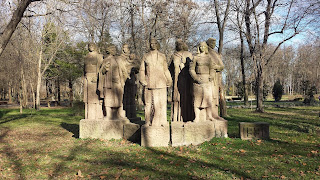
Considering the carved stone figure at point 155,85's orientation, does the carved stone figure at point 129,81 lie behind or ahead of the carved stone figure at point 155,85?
behind

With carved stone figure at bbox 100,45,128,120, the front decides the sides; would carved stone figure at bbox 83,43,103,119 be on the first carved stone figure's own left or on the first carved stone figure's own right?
on the first carved stone figure's own right

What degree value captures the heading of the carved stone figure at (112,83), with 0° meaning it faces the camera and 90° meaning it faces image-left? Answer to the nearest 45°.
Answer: approximately 45°

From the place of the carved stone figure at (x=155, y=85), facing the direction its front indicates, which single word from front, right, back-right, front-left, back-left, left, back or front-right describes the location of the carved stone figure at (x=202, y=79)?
left

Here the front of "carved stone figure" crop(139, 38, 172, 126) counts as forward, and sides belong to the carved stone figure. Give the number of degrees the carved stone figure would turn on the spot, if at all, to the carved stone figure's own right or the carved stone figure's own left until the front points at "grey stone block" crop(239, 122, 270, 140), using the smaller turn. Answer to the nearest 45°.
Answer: approximately 90° to the carved stone figure's own left

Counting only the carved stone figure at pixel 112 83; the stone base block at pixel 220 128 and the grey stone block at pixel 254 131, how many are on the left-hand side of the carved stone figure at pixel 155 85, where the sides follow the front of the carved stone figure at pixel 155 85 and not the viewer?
2

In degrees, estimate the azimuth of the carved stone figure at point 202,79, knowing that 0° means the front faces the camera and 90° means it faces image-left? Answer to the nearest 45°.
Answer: approximately 0°

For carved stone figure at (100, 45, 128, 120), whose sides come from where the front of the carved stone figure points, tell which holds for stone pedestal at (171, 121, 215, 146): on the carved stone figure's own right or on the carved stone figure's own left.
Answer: on the carved stone figure's own left

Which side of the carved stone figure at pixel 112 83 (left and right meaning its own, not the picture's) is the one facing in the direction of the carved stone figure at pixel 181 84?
left

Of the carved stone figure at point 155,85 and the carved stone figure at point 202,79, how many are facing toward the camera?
2

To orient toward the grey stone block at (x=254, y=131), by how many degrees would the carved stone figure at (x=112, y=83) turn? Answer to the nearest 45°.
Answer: approximately 135° to its left

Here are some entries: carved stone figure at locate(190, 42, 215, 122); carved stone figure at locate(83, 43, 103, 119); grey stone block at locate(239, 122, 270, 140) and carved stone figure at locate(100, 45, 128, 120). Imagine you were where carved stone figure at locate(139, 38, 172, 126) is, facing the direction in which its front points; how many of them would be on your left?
2

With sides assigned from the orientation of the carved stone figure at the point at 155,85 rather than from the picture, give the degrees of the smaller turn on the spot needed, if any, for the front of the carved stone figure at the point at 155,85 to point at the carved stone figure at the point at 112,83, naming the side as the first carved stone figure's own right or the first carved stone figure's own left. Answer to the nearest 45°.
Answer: approximately 135° to the first carved stone figure's own right

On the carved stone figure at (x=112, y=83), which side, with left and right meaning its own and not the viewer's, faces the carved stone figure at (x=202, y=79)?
left
